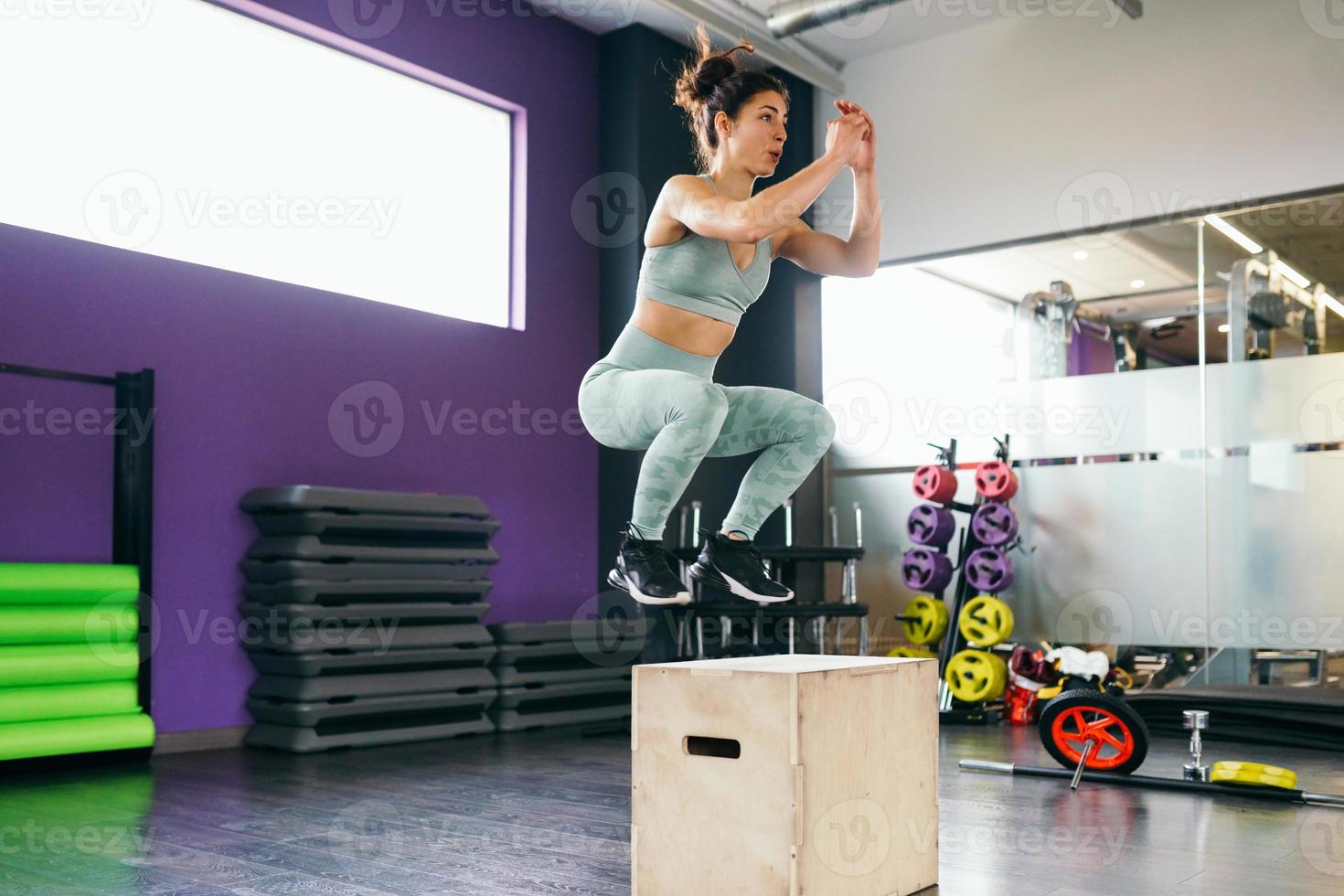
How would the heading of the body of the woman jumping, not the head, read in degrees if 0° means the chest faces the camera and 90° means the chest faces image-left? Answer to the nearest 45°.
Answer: approximately 315°

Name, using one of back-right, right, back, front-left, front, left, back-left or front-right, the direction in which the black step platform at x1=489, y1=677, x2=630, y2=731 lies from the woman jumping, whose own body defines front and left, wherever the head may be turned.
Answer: back-left

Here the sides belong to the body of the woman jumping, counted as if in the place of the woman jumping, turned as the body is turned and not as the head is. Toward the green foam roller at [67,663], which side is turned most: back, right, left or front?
back

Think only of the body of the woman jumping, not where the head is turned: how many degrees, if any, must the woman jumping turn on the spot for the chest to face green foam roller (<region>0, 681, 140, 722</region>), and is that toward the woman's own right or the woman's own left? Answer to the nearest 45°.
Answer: approximately 180°

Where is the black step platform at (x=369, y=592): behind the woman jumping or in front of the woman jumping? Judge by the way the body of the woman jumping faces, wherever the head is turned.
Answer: behind

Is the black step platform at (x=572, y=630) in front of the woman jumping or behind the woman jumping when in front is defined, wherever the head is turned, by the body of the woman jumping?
behind

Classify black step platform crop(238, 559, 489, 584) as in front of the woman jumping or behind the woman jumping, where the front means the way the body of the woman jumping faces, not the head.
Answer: behind

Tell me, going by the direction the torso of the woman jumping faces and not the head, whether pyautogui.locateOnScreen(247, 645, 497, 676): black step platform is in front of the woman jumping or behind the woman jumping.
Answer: behind

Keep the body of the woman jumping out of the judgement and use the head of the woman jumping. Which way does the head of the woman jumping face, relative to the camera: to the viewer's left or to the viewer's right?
to the viewer's right

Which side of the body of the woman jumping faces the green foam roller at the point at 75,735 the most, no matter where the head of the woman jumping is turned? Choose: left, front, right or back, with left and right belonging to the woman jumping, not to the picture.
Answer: back

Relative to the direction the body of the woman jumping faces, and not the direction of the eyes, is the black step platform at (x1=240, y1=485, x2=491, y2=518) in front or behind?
behind
